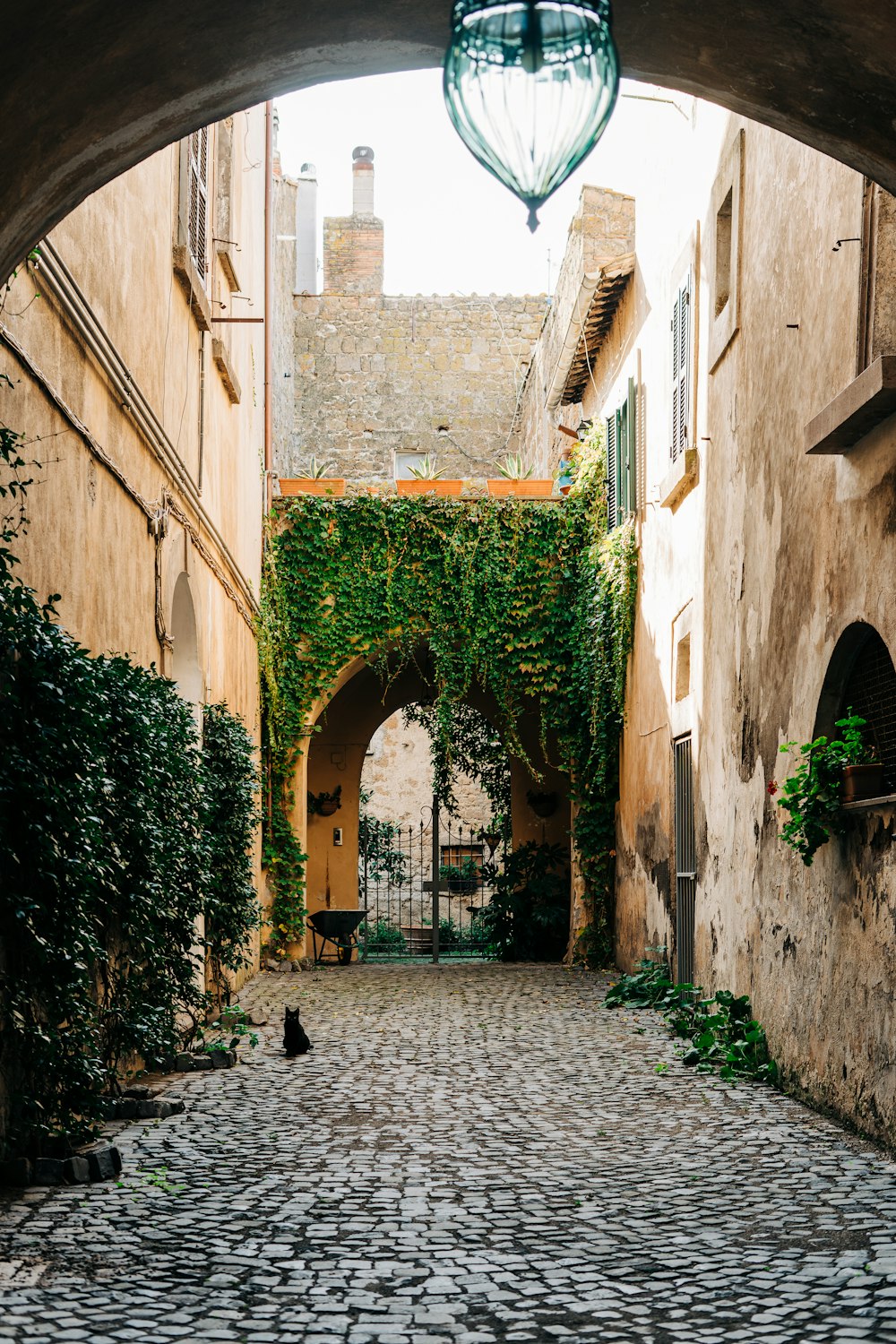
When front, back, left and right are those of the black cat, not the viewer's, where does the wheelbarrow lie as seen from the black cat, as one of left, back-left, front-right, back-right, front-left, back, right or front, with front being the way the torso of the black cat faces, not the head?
back-right

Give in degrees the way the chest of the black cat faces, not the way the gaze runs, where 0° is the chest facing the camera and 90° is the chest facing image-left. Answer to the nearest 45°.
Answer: approximately 45°

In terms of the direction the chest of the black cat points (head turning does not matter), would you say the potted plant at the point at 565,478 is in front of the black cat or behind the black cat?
behind

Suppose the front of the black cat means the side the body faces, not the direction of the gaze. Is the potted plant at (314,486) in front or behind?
behind

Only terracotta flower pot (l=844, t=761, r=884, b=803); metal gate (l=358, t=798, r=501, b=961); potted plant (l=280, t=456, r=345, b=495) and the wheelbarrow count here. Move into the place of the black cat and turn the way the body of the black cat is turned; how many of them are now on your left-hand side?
1

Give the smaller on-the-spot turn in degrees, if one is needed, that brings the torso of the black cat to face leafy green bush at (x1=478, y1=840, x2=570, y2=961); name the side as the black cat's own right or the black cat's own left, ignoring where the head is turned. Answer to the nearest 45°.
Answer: approximately 135° to the black cat's own right

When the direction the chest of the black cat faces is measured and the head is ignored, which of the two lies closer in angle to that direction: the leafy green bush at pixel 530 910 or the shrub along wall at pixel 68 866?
the shrub along wall

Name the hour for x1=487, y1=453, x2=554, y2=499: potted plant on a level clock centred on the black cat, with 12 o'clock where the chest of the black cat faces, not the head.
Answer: The potted plant is roughly at 5 o'clock from the black cat.

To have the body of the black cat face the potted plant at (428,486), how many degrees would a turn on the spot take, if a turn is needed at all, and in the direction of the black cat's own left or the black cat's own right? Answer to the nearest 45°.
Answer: approximately 135° to the black cat's own right

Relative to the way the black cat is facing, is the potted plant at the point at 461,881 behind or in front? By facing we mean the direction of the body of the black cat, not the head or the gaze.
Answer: behind

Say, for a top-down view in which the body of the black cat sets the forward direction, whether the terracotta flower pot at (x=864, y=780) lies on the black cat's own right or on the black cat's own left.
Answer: on the black cat's own left

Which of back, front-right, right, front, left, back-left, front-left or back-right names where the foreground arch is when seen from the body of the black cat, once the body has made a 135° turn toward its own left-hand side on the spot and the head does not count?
right

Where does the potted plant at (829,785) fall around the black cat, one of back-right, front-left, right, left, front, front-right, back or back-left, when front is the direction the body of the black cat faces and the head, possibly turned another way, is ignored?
left
